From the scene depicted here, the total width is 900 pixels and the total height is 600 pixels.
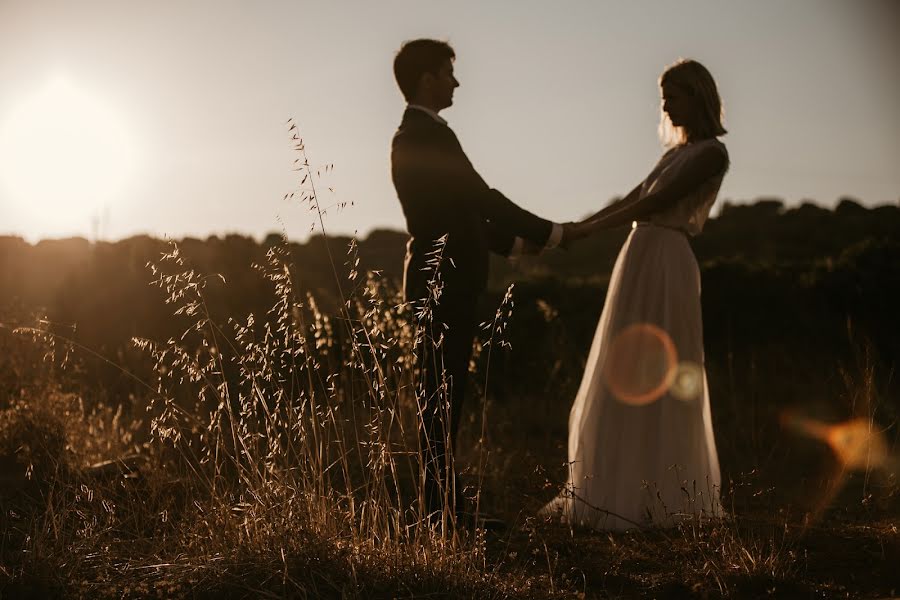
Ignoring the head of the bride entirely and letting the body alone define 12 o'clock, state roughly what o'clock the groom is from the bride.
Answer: The groom is roughly at 11 o'clock from the bride.

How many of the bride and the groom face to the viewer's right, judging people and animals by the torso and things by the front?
1

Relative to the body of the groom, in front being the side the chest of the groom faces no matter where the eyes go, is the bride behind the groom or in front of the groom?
in front

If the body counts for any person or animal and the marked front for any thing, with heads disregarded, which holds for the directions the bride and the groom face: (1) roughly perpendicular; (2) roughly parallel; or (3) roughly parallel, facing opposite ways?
roughly parallel, facing opposite ways

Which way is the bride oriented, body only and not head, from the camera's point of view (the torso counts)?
to the viewer's left

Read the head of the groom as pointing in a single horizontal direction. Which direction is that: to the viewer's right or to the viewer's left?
to the viewer's right

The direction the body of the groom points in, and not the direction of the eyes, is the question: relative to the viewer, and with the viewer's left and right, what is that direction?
facing to the right of the viewer

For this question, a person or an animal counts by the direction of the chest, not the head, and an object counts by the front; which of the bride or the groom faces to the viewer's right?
the groom
